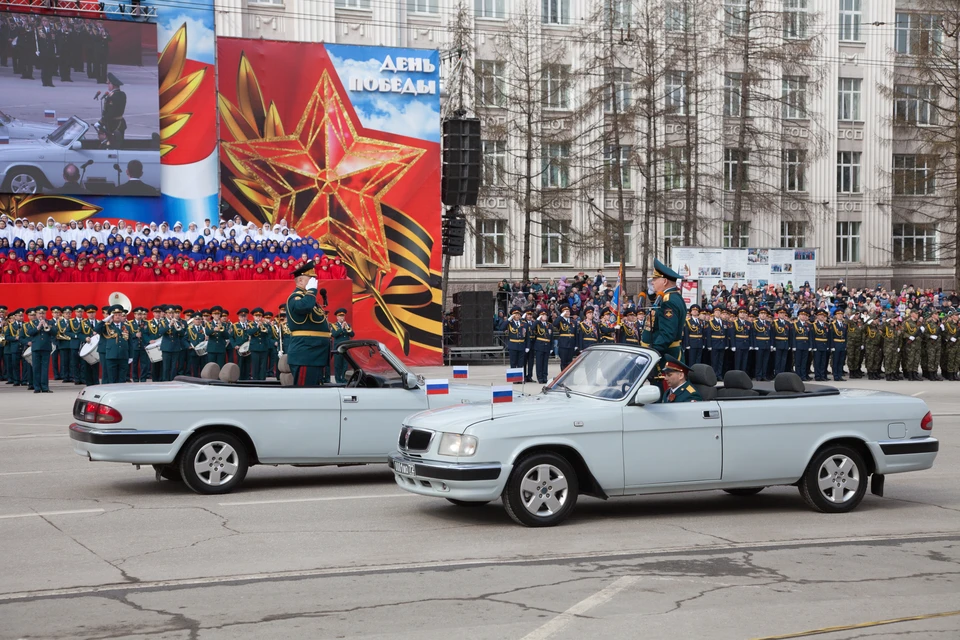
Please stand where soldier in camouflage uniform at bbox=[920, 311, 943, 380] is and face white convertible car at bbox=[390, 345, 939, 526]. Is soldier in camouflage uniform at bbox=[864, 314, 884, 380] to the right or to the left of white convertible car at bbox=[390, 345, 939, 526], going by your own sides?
right

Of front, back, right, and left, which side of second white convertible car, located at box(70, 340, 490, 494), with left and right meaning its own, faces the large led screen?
left

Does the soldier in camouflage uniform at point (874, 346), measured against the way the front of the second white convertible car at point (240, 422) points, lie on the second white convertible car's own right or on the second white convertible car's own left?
on the second white convertible car's own left

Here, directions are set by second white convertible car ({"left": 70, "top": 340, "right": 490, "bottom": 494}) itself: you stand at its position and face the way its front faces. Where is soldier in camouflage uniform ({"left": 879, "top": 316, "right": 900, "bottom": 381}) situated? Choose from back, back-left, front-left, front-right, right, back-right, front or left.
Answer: front-left

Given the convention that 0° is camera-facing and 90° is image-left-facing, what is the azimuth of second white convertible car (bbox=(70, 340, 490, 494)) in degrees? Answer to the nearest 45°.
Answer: approximately 270°

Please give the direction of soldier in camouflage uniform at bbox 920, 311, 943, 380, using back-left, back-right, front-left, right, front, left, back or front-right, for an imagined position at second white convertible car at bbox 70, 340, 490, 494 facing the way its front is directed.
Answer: front-left

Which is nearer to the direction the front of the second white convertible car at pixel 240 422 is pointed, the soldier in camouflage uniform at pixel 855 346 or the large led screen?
the soldier in camouflage uniform

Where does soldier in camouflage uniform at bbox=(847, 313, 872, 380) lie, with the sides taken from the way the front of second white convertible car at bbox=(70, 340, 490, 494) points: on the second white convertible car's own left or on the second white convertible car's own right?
on the second white convertible car's own left

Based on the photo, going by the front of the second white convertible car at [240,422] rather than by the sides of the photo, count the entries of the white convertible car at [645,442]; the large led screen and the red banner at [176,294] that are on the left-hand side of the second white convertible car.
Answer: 2
